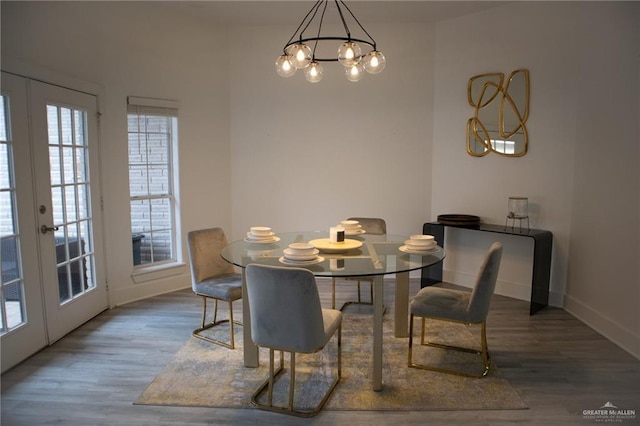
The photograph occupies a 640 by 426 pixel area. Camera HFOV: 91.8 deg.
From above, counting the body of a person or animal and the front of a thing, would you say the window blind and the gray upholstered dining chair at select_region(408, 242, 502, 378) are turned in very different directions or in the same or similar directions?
very different directions

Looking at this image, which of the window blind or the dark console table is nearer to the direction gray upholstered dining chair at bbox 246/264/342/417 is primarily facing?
the dark console table

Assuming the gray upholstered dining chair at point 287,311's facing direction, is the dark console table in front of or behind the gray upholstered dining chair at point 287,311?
in front

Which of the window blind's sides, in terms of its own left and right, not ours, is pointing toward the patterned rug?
front

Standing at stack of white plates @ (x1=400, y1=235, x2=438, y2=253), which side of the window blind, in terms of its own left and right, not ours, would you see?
front

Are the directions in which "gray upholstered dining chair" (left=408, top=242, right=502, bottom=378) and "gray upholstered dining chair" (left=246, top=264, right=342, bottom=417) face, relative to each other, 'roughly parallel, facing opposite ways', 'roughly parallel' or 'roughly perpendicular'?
roughly perpendicular

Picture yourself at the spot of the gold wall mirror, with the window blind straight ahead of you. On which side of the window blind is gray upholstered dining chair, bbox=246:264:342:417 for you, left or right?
left

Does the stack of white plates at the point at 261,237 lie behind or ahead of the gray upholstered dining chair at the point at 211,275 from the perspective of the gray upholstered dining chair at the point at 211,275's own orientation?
ahead

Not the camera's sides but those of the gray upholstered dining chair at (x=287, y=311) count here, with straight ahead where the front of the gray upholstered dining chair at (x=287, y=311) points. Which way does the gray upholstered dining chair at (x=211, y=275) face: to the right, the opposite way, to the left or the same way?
to the right

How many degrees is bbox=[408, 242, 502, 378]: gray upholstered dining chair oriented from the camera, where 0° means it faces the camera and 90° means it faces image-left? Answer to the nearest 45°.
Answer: approximately 90°

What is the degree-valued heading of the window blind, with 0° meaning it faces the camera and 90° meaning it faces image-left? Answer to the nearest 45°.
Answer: approximately 315°

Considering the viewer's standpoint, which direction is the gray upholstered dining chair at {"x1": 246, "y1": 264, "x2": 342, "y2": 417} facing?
facing away from the viewer and to the right of the viewer
